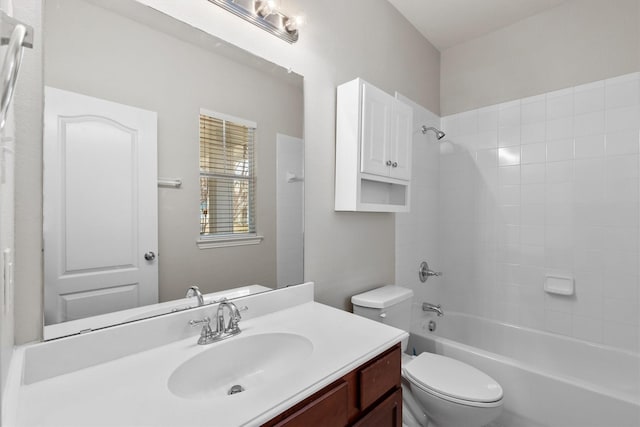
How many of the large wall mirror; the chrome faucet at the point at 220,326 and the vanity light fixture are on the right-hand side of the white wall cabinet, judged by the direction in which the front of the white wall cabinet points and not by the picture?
3

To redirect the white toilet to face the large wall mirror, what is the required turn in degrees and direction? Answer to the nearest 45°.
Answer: approximately 90° to its right

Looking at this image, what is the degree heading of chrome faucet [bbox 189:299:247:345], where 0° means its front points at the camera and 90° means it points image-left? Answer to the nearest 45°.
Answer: approximately 315°

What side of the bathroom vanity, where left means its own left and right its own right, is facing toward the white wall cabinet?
left

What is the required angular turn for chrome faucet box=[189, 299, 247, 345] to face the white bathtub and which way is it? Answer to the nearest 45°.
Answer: approximately 45° to its left

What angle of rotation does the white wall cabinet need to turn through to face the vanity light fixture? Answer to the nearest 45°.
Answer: approximately 90° to its right
